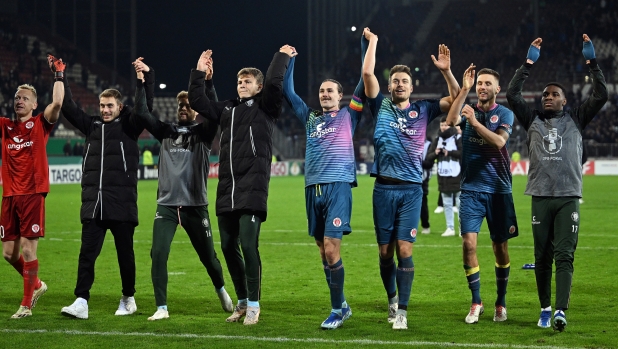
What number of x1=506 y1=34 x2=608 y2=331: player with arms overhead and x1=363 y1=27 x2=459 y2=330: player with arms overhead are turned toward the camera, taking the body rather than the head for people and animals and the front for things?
2

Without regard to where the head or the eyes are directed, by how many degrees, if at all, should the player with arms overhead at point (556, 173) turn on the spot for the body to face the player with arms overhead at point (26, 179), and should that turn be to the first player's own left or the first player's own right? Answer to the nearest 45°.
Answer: approximately 90° to the first player's own right

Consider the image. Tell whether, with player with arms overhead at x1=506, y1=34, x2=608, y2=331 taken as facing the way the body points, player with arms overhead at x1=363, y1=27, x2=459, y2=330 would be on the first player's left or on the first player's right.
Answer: on the first player's right

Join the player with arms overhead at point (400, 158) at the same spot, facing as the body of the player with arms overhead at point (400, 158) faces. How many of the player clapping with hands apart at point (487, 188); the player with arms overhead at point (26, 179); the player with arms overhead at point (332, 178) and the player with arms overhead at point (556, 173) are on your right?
2

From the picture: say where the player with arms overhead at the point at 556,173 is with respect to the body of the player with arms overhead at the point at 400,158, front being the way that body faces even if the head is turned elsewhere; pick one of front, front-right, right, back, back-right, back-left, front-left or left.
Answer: left

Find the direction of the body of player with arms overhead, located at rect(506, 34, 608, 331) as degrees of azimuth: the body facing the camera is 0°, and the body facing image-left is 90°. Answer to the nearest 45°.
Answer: approximately 0°

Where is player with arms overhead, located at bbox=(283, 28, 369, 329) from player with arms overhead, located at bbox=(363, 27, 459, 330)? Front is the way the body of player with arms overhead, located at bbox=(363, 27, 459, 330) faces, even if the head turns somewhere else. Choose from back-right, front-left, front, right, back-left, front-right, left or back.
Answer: right

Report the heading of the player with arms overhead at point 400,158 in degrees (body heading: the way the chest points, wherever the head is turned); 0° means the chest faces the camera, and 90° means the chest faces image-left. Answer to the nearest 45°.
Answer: approximately 0°
